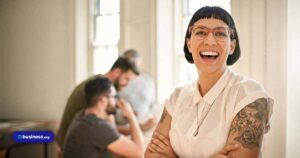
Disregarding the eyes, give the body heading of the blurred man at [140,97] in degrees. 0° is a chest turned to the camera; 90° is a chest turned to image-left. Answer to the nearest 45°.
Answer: approximately 45°

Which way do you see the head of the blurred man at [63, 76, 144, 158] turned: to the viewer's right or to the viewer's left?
to the viewer's right
